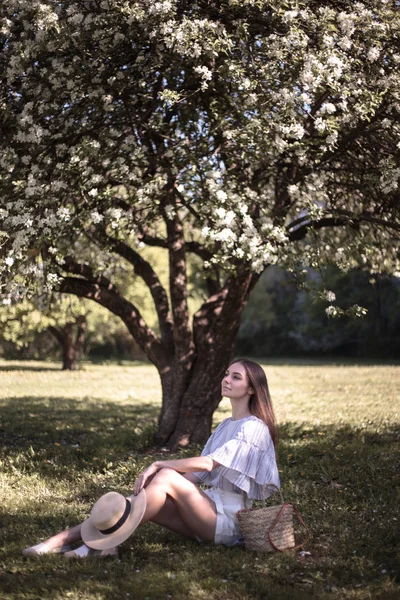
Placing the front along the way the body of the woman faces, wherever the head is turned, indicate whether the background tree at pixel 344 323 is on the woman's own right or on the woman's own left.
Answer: on the woman's own right

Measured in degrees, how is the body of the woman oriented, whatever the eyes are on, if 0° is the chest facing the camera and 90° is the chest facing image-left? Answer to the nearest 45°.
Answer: approximately 90°
